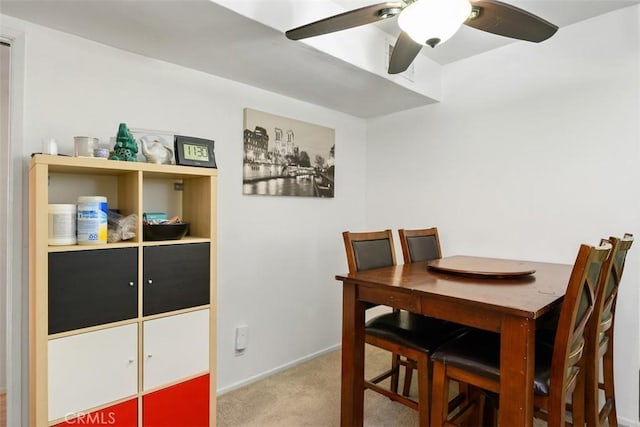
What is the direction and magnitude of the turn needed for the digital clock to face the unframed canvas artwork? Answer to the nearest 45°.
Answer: approximately 135° to its left

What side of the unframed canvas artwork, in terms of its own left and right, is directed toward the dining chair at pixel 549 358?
front

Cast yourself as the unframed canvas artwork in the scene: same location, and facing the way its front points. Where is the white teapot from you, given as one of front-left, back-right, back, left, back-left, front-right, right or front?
right

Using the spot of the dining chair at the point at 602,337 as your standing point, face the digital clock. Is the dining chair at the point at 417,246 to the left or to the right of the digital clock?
right

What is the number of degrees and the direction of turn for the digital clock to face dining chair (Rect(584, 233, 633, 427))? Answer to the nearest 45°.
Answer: approximately 45° to its left

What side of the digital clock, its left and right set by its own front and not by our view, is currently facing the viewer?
front

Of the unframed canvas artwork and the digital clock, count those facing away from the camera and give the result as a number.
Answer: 0

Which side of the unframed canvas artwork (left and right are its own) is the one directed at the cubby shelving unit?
right

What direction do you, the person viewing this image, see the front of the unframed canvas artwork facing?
facing the viewer and to the right of the viewer

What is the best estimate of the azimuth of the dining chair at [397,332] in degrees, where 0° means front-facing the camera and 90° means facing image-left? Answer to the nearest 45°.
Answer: approximately 315°

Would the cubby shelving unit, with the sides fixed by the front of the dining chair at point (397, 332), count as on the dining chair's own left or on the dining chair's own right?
on the dining chair's own right
